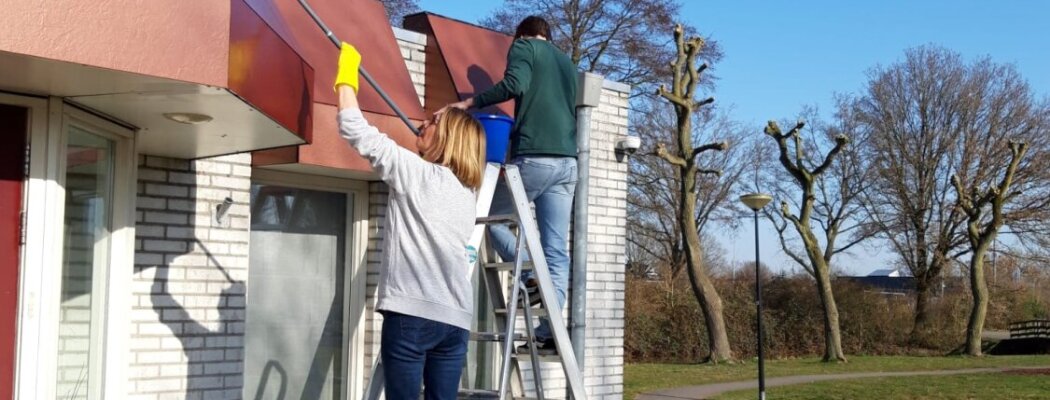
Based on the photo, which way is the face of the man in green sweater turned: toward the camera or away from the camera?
away from the camera

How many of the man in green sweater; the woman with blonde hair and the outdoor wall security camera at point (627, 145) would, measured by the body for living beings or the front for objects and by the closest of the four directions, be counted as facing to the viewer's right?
1

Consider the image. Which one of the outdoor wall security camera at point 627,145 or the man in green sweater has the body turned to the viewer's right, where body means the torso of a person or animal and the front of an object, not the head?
the outdoor wall security camera

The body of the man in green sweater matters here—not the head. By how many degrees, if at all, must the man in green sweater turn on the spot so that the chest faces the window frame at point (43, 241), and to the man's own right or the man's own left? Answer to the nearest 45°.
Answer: approximately 90° to the man's own left

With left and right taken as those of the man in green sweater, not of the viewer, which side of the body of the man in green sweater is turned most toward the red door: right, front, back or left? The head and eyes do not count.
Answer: left

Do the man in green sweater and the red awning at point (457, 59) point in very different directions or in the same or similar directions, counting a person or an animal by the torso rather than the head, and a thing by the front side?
very different directions

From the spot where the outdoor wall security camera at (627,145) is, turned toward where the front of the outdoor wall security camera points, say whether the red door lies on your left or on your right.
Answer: on your right

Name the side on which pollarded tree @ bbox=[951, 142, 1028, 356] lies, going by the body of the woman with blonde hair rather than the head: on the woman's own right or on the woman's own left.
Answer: on the woman's own right

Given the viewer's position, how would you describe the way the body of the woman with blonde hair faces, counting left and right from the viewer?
facing away from the viewer and to the left of the viewer

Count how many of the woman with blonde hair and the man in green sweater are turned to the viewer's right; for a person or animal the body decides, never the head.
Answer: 0

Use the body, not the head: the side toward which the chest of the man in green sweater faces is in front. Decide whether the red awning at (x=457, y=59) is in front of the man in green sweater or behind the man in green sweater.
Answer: in front

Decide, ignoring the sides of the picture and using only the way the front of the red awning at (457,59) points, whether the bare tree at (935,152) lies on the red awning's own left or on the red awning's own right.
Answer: on the red awning's own left

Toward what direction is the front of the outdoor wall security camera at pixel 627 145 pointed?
to the viewer's right
